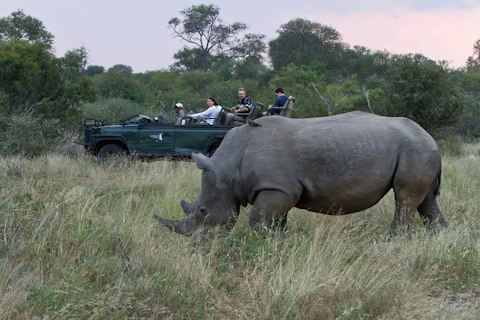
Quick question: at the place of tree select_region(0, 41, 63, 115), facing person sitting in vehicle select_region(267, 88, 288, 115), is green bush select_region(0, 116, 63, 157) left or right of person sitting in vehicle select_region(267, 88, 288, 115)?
right

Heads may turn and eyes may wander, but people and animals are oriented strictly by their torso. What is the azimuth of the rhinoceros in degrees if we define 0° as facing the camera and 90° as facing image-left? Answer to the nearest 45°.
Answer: approximately 90°

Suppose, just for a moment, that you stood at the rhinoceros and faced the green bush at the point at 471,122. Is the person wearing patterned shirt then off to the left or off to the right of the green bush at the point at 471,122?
left

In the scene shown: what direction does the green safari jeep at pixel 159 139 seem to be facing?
to the viewer's left

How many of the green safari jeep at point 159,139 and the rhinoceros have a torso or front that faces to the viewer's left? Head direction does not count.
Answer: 2

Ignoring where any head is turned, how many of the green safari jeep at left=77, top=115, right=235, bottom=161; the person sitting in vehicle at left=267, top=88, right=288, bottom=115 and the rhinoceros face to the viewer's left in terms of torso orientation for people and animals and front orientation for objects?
3

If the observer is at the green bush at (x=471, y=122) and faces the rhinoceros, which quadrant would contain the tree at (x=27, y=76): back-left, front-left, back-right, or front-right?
front-right

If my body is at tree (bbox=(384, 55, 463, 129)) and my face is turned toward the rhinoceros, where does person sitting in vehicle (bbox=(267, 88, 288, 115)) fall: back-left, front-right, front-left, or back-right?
front-right

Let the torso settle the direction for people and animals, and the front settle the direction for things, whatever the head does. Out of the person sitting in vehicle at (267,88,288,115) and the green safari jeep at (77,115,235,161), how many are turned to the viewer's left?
2

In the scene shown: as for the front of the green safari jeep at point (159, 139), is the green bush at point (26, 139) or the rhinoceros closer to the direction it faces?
the green bush

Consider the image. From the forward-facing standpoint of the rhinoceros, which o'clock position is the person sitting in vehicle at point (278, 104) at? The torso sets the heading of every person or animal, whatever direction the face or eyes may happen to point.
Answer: The person sitting in vehicle is roughly at 3 o'clock from the rhinoceros.
